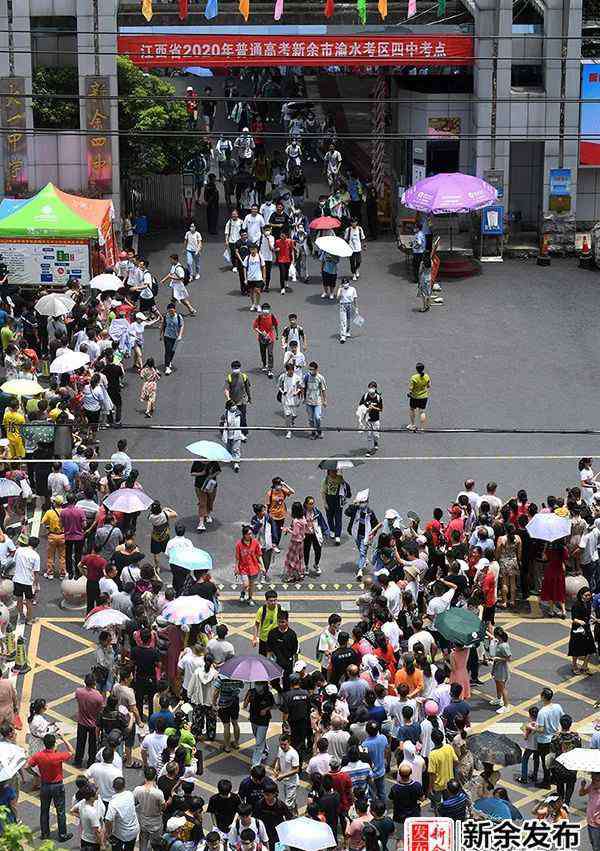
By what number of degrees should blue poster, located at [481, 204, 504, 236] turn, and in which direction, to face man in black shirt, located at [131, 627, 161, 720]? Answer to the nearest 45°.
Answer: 0° — it already faces them

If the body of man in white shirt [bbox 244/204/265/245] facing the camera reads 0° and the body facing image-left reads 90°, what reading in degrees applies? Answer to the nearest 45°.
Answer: approximately 0°

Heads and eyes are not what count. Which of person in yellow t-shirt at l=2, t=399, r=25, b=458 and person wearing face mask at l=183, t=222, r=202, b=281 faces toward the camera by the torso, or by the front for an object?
the person wearing face mask

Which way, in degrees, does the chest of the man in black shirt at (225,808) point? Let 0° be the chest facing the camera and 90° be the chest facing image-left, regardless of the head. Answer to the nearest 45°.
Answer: approximately 180°

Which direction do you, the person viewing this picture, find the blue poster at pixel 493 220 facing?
facing the viewer

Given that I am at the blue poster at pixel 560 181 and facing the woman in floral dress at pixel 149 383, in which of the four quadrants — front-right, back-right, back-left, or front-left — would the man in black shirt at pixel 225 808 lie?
front-left

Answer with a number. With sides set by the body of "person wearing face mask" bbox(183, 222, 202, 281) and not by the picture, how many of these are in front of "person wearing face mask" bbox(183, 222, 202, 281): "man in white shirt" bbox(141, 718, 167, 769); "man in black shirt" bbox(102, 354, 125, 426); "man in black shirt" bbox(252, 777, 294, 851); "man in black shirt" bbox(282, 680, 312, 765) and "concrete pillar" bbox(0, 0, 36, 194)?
4

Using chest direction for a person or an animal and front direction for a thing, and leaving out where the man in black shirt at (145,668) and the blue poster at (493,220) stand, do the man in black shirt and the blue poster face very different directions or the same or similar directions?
very different directions

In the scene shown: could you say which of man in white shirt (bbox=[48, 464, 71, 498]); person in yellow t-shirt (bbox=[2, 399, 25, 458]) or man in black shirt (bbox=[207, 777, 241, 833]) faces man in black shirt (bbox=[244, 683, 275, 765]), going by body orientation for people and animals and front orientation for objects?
man in black shirt (bbox=[207, 777, 241, 833])

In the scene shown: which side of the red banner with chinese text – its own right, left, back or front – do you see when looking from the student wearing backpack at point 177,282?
front
